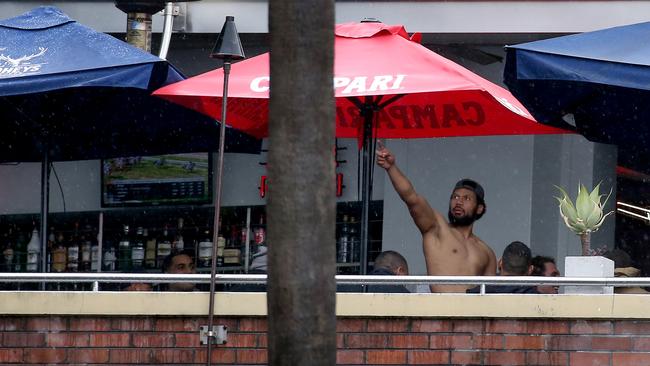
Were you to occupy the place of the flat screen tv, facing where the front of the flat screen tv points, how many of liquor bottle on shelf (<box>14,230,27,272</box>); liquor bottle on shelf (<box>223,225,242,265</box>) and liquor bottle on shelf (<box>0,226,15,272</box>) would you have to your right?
2

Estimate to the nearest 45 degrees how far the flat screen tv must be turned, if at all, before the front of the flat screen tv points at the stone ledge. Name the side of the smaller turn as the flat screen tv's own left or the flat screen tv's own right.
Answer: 0° — it already faces it

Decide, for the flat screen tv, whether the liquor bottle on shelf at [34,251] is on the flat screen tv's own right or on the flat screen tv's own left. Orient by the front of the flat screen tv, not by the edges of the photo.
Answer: on the flat screen tv's own right

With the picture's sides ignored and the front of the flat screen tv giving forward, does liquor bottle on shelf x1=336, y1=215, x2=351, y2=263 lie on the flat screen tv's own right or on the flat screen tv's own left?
on the flat screen tv's own left
